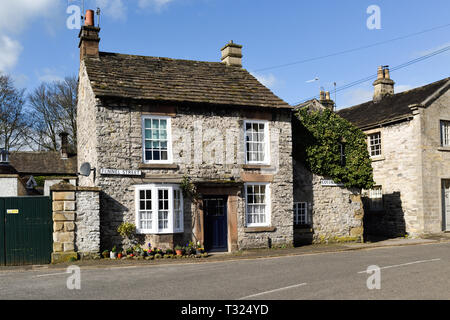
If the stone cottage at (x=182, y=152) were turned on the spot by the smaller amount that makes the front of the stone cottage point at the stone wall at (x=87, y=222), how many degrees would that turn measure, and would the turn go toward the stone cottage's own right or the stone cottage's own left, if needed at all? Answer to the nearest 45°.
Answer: approximately 45° to the stone cottage's own right

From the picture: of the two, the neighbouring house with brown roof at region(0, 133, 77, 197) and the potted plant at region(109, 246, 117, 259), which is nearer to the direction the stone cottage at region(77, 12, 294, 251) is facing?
the potted plant

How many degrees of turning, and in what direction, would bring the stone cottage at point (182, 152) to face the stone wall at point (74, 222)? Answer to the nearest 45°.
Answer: approximately 45° to its right

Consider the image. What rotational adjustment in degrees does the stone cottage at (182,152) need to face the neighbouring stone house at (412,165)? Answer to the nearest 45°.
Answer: approximately 135° to its left

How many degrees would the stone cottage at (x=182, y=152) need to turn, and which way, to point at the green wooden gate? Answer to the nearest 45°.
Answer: approximately 45° to its right

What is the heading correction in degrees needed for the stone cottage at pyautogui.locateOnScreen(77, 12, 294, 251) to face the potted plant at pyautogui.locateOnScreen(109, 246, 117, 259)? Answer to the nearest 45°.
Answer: approximately 45° to its right

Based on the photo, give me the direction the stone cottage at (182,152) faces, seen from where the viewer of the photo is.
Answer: facing the viewer
